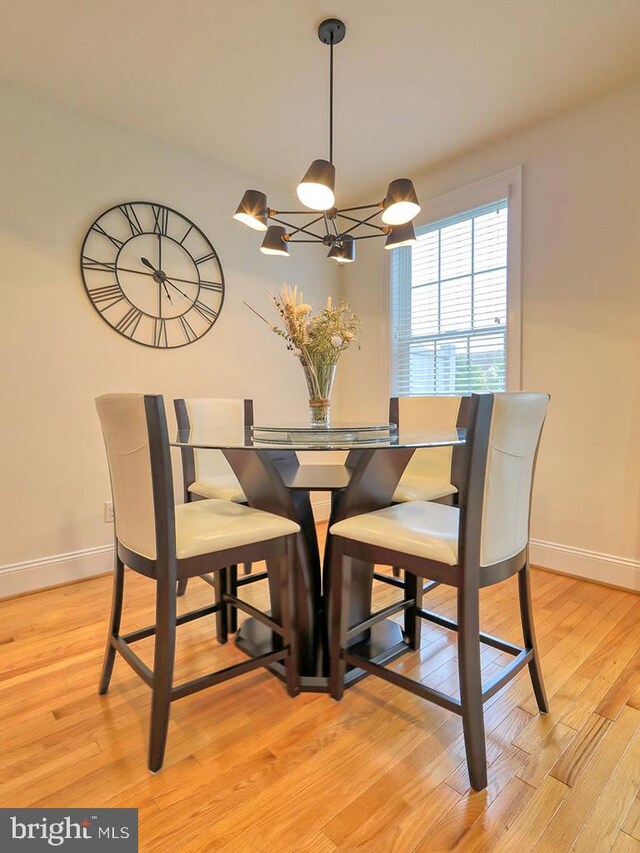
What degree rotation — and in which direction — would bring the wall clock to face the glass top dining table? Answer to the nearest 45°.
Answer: approximately 45° to its right

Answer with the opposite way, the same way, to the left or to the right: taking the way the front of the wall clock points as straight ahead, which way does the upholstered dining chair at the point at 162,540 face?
to the left

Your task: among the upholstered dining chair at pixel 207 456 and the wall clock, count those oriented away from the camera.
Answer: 0

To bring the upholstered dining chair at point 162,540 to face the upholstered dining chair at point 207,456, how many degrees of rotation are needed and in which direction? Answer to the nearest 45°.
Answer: approximately 45° to its left

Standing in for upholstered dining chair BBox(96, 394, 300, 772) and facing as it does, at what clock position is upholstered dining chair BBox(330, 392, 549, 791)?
upholstered dining chair BBox(330, 392, 549, 791) is roughly at 2 o'clock from upholstered dining chair BBox(96, 394, 300, 772).

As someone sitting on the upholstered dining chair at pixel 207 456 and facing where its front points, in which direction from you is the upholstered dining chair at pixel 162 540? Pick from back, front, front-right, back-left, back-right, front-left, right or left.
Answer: front-right

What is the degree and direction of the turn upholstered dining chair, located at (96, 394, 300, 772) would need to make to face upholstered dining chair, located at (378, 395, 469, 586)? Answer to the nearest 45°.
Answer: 0° — it already faces it

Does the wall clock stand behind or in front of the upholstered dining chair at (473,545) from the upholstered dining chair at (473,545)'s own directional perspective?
in front

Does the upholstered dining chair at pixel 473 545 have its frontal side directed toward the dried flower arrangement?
yes

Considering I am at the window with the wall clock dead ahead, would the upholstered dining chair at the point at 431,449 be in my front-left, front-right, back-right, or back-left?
front-left

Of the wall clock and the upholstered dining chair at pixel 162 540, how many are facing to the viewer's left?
0

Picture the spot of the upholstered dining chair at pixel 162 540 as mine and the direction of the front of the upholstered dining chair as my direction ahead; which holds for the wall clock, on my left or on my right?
on my left

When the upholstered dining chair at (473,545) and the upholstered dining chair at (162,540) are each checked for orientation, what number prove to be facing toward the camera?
0

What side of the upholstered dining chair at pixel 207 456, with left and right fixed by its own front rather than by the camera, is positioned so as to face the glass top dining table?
front

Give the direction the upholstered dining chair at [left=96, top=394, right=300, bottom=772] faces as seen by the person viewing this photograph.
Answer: facing away from the viewer and to the right of the viewer

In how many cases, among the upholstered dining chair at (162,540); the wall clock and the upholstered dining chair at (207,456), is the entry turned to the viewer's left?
0

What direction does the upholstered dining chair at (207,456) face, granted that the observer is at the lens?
facing the viewer and to the right of the viewer

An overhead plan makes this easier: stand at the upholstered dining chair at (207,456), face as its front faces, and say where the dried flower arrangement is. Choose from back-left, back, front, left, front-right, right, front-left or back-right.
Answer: front

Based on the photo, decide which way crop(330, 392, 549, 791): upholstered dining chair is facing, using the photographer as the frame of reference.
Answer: facing away from the viewer and to the left of the viewer

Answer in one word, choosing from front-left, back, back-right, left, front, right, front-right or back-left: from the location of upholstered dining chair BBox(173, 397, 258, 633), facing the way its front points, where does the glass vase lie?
front
